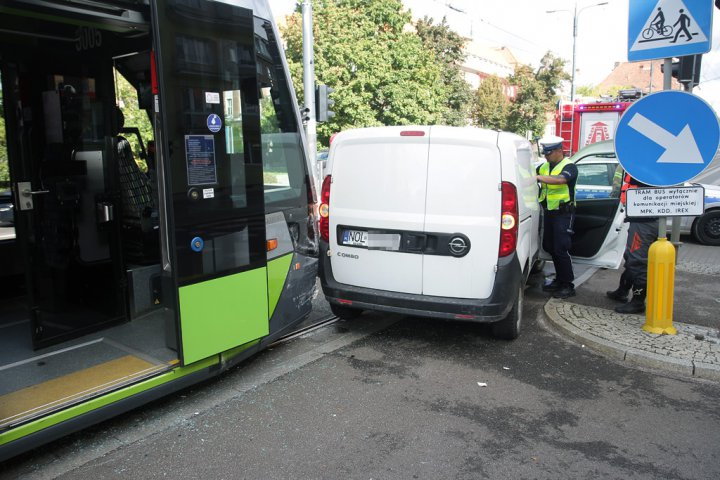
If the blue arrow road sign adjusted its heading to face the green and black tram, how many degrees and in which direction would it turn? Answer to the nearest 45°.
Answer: approximately 45° to its right

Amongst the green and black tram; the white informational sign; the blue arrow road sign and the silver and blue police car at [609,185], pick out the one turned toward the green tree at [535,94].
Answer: the green and black tram

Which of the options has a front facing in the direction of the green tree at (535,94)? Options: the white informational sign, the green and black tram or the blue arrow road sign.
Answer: the green and black tram

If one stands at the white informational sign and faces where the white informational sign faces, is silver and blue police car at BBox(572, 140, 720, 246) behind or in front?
behind

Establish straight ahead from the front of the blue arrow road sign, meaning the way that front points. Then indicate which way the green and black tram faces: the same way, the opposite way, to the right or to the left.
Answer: the opposite way

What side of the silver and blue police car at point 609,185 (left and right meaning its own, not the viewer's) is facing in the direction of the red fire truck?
left

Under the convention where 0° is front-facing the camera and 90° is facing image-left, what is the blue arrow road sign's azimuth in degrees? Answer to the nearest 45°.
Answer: approximately 0°

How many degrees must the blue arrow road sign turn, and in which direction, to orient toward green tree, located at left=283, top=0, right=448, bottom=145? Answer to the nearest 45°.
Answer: approximately 135° to its right
